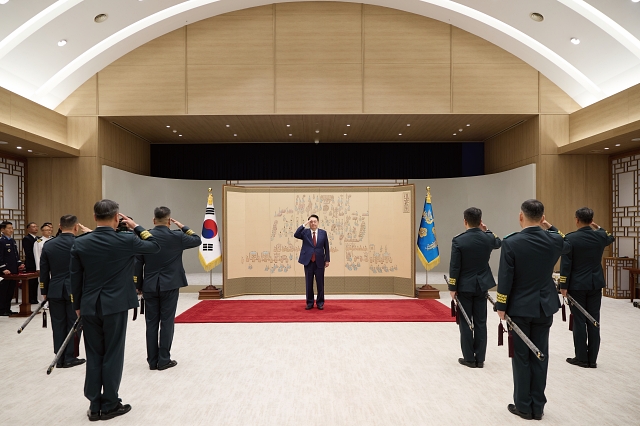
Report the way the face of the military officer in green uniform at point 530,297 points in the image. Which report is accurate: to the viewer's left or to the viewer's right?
to the viewer's left

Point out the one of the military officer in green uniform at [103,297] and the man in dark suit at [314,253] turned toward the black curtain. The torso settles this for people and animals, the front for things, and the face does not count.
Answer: the military officer in green uniform

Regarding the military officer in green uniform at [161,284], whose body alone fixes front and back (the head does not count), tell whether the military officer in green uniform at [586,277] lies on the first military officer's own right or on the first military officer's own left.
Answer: on the first military officer's own right

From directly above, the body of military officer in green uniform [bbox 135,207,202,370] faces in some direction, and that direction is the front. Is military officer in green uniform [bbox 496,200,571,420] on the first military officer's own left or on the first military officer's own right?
on the first military officer's own right

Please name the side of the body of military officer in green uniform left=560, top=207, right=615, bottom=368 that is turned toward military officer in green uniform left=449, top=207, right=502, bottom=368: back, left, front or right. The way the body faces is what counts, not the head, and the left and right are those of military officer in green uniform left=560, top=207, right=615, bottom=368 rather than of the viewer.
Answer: left

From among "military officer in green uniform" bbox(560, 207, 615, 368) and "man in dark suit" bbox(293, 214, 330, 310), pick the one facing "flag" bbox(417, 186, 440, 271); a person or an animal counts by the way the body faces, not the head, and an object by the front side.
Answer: the military officer in green uniform

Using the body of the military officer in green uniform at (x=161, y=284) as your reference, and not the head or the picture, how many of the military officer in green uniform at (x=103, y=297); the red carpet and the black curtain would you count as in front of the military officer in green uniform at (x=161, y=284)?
2

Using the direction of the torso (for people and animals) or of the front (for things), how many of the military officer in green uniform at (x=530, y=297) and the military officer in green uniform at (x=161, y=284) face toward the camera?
0

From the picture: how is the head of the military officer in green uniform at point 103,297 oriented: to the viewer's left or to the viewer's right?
to the viewer's right

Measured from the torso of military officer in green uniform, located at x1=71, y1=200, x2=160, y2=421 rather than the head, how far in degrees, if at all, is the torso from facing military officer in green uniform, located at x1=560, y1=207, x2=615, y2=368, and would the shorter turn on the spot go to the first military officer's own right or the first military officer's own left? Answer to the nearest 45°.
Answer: approximately 45° to the first military officer's own right

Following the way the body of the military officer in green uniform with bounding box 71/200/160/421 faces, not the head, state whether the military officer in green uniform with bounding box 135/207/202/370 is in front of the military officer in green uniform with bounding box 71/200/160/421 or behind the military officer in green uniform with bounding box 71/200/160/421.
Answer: in front

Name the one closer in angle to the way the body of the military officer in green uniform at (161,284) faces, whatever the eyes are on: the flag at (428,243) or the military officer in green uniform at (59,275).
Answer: the flag

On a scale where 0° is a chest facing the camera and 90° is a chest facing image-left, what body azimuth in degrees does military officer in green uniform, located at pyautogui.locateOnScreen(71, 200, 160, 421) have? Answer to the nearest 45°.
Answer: approximately 225°
